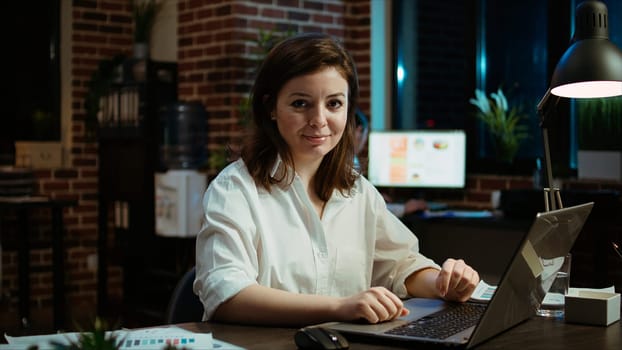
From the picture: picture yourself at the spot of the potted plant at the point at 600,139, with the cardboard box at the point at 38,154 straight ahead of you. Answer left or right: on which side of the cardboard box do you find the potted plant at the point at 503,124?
right

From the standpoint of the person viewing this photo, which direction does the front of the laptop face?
facing away from the viewer and to the left of the viewer

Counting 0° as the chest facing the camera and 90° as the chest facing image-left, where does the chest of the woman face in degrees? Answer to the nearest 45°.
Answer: approximately 315°

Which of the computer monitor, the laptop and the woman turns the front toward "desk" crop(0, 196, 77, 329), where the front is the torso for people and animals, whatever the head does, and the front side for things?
the laptop

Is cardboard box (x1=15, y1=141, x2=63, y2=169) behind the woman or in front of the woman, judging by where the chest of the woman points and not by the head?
behind

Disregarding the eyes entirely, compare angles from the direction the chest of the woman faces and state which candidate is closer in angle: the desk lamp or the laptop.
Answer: the laptop

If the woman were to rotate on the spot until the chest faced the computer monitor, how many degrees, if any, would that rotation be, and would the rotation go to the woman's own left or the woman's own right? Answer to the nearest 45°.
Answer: approximately 135° to the woman's own left
